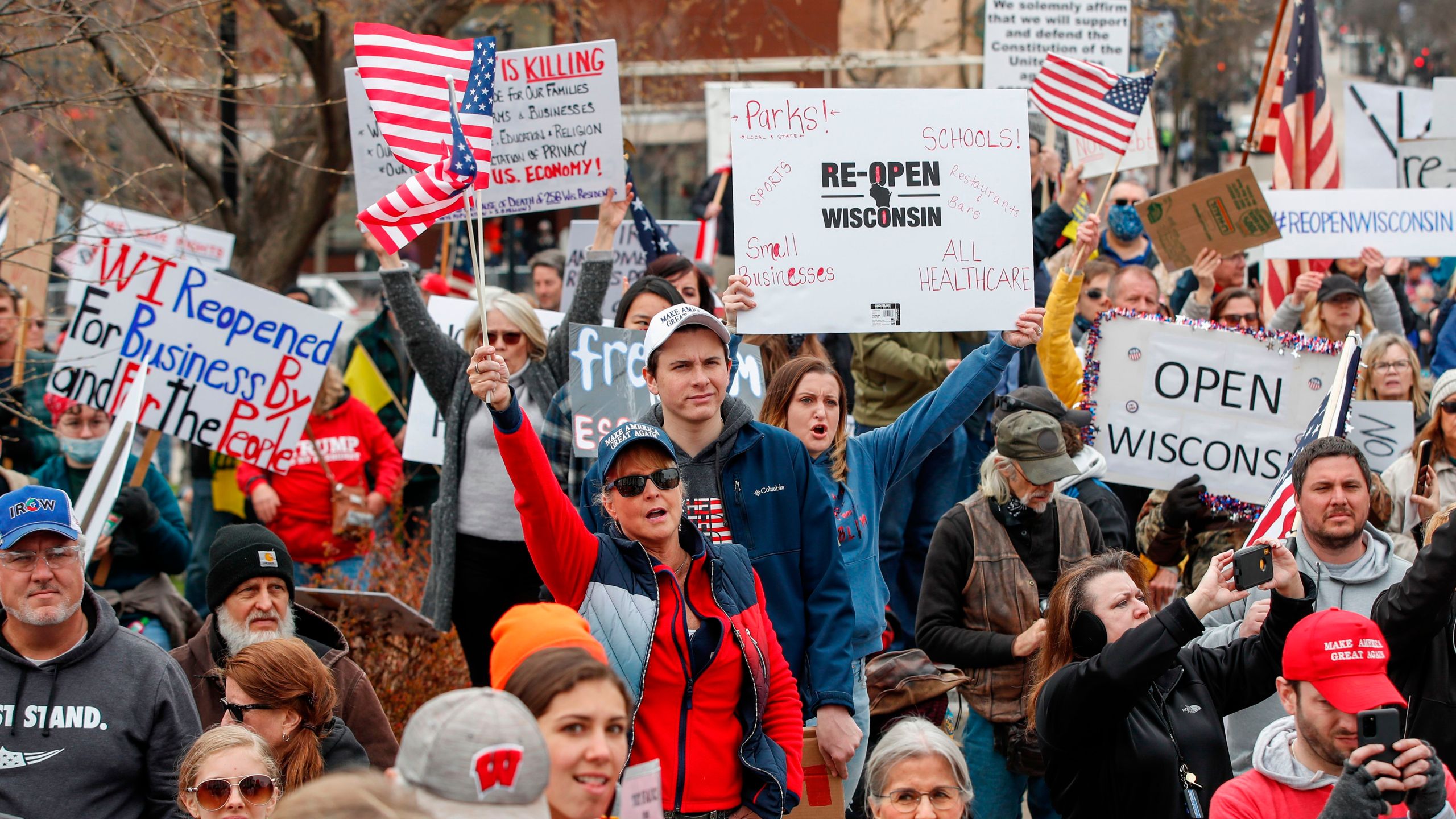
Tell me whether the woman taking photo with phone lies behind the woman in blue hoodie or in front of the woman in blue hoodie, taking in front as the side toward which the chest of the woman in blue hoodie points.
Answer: in front

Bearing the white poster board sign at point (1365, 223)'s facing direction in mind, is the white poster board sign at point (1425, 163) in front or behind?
behind

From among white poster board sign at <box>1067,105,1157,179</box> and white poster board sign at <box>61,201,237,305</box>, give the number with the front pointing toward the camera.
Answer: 2

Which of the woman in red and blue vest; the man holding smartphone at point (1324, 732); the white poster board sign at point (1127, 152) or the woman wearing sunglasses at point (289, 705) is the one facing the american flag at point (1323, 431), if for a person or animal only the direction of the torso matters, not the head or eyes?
the white poster board sign

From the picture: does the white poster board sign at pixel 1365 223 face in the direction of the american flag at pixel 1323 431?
yes

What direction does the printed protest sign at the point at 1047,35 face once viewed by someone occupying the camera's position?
facing the viewer

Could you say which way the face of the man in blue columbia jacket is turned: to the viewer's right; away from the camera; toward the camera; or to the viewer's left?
toward the camera

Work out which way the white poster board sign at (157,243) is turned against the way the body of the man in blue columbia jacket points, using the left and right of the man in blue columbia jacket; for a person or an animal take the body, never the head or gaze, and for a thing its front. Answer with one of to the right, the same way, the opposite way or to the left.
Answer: the same way

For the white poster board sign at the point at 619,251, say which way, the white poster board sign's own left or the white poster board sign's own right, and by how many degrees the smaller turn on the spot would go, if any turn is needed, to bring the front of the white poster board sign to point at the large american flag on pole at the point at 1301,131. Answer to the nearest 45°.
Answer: approximately 90° to the white poster board sign's own left

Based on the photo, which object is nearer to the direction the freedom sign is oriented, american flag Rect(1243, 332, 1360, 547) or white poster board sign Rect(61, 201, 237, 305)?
the american flag

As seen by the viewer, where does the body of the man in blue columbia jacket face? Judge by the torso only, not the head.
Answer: toward the camera

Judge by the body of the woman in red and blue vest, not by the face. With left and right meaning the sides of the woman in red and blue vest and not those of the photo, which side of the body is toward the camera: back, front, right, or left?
front

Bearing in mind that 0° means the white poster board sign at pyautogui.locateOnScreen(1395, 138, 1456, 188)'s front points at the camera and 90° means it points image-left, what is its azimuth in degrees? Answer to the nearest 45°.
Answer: approximately 0°

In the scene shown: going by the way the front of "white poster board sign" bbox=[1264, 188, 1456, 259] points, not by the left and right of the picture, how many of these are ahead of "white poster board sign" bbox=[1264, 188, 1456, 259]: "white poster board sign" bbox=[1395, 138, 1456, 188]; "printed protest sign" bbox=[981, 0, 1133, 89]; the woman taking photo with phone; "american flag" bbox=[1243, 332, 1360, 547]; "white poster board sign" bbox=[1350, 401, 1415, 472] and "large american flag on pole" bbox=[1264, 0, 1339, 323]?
3

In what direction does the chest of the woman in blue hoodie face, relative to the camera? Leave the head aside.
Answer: toward the camera

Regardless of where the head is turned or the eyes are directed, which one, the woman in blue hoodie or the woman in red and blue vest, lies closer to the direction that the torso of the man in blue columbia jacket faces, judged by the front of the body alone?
the woman in red and blue vest

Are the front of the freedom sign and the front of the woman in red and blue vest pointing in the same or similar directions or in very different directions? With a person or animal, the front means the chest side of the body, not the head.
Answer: same or similar directions

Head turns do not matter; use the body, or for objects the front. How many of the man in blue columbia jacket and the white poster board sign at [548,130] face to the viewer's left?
0
